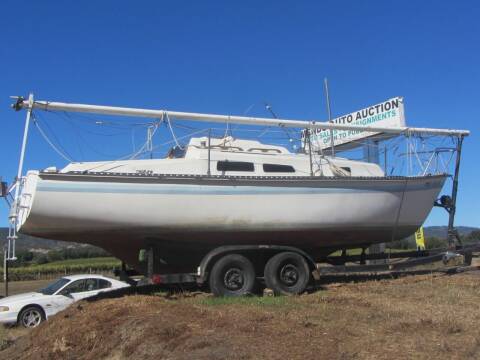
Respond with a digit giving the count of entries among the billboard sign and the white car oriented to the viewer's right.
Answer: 0

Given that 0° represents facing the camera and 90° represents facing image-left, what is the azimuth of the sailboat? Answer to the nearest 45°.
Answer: approximately 270°

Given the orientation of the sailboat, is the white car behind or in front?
behind

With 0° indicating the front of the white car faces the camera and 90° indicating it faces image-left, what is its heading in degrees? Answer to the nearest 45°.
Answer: approximately 45°

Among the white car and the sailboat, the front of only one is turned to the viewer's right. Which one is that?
the sailboat

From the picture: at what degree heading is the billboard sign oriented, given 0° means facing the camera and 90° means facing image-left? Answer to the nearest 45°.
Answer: approximately 45°
